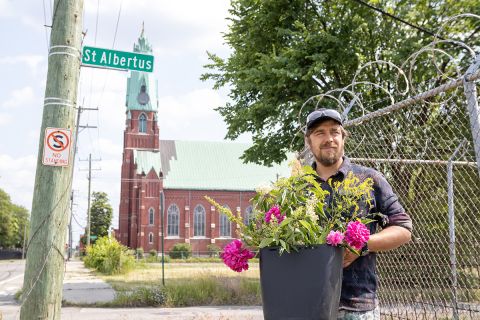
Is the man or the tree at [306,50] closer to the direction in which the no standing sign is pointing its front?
the man

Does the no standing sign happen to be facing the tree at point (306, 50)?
no

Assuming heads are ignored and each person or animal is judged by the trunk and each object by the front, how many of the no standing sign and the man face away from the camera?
0

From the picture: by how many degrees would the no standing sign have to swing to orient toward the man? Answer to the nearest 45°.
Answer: approximately 45° to its left

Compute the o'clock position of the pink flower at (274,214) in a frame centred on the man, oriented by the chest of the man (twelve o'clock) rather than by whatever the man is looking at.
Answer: The pink flower is roughly at 12 o'clock from the man.

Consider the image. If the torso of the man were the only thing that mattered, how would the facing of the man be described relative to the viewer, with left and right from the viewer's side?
facing the viewer and to the left of the viewer

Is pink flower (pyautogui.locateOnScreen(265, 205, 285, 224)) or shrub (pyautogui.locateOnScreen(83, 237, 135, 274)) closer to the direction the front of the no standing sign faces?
the pink flower

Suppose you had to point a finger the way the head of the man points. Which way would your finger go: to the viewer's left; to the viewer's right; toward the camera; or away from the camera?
toward the camera

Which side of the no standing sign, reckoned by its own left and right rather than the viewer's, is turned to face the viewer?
front

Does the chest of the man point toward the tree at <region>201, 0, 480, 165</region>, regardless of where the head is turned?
no

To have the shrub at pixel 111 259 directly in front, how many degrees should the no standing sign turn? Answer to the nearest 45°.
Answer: approximately 180°
